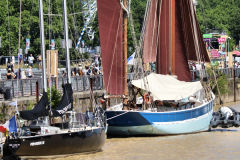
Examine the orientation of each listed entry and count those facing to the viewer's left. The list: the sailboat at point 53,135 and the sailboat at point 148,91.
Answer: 0

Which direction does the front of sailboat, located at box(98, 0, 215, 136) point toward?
to the viewer's right

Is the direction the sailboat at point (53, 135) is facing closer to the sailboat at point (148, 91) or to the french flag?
the sailboat

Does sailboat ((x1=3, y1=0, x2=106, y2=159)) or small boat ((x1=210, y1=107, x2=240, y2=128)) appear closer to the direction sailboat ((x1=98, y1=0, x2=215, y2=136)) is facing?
the small boat

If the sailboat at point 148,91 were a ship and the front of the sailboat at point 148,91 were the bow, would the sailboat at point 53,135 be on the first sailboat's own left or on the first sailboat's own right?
on the first sailboat's own right

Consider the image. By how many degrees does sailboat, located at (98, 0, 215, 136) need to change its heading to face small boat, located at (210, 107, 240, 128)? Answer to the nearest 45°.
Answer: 0° — it already faces it

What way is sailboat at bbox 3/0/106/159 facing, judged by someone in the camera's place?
facing away from the viewer and to the right of the viewer

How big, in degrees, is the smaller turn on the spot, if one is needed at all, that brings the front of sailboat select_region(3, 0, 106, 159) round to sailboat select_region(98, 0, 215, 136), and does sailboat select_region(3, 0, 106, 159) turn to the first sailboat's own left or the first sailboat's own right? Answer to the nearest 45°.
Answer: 0° — it already faces it

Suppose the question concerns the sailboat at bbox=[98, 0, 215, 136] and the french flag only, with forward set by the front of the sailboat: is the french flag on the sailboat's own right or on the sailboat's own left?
on the sailboat's own right
